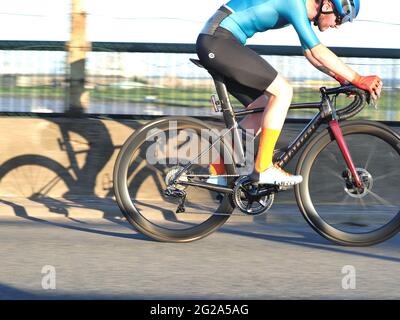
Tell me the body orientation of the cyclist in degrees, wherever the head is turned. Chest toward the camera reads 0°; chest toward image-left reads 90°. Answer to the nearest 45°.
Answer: approximately 270°

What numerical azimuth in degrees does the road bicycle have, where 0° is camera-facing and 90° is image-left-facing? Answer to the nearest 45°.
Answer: approximately 270°
